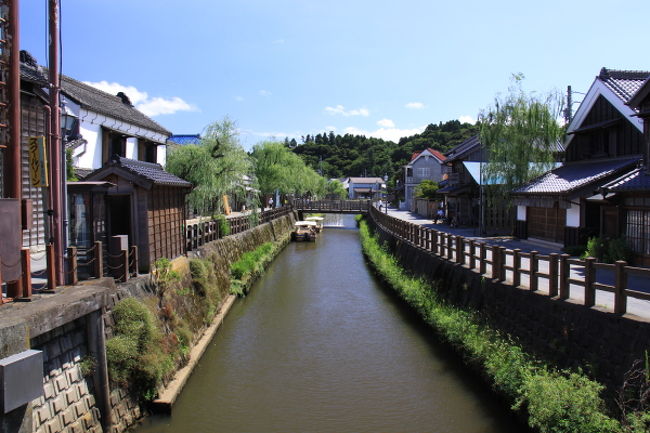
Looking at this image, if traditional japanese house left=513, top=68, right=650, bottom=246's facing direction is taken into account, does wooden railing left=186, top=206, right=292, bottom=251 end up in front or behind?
in front

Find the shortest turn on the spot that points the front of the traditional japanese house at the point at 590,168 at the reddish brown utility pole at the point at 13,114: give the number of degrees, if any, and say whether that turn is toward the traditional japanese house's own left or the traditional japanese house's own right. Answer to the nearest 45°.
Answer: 0° — it already faces it

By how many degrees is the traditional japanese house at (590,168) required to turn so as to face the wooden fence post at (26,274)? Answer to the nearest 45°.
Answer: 0° — it already faces it

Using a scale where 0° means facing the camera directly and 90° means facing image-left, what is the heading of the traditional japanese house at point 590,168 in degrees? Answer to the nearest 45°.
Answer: approximately 45°

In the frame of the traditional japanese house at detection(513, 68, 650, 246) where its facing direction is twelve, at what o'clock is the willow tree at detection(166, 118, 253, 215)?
The willow tree is roughly at 1 o'clock from the traditional japanese house.

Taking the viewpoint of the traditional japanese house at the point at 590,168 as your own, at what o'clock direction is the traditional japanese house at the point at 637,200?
the traditional japanese house at the point at 637,200 is roughly at 10 o'clock from the traditional japanese house at the point at 590,168.

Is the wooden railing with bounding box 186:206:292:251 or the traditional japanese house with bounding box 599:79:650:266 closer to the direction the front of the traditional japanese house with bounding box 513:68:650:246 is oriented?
the wooden railing

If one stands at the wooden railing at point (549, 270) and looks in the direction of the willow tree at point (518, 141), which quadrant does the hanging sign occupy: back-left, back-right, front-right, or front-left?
back-left
